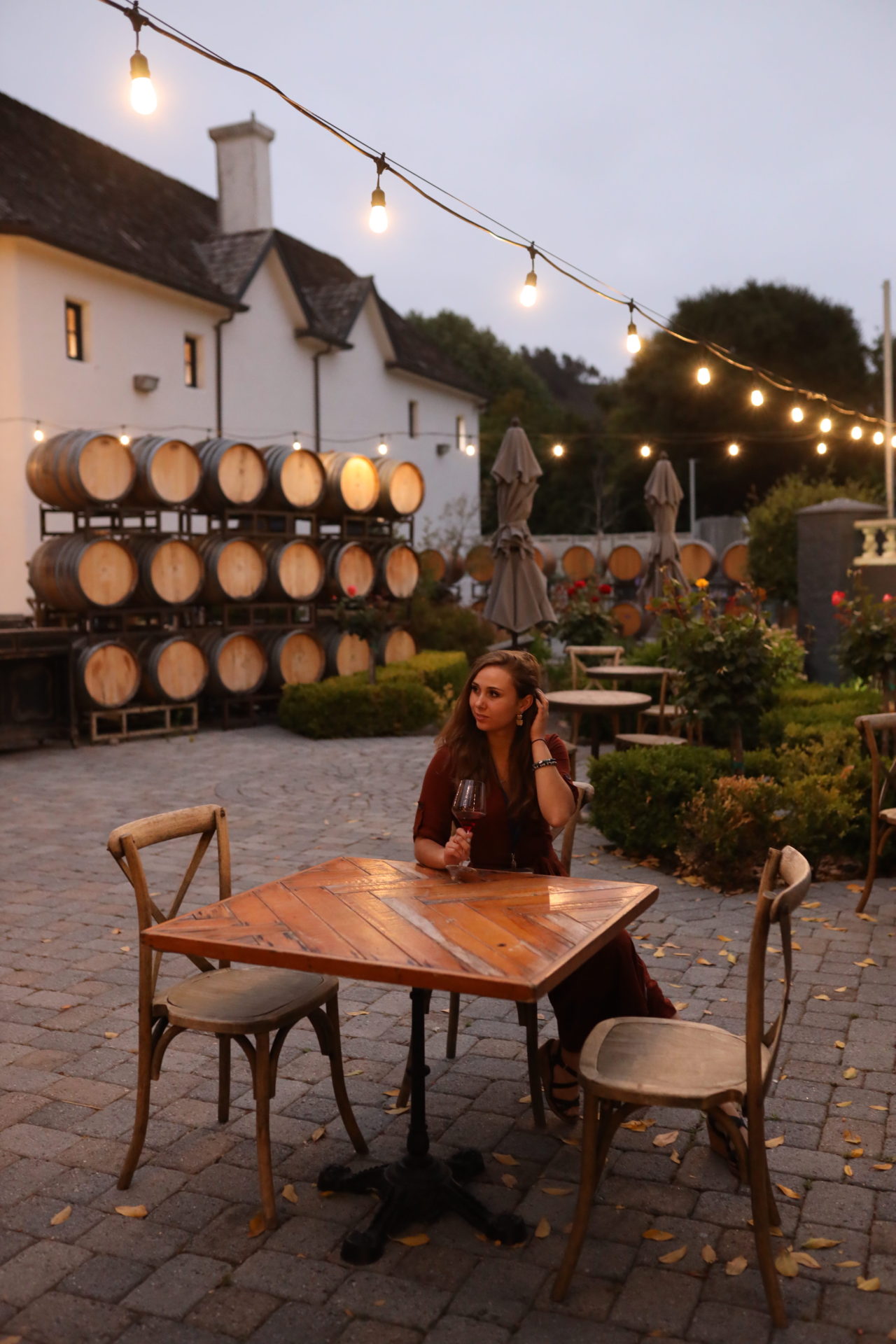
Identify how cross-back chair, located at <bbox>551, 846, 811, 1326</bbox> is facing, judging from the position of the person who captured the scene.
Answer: facing to the left of the viewer

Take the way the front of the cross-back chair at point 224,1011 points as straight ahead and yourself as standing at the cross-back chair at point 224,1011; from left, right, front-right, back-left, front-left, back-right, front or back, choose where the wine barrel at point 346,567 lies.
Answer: back-left

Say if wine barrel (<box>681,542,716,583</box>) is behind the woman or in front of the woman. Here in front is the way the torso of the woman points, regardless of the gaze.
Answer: behind

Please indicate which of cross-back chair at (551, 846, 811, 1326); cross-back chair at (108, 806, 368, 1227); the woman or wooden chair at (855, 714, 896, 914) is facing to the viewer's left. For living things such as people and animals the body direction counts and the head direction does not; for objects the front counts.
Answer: cross-back chair at (551, 846, 811, 1326)

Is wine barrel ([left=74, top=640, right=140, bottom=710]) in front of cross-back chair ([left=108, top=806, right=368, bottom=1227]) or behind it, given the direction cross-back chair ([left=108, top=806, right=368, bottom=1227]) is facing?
behind

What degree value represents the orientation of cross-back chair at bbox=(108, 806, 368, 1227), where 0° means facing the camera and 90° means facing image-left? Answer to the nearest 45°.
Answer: approximately 315°

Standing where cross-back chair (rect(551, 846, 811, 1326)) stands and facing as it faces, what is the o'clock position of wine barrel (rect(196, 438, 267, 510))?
The wine barrel is roughly at 2 o'clock from the cross-back chair.

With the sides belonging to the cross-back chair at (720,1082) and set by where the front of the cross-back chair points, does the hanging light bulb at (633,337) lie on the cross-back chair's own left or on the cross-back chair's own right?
on the cross-back chair's own right

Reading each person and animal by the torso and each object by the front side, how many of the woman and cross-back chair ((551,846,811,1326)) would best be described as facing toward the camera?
1

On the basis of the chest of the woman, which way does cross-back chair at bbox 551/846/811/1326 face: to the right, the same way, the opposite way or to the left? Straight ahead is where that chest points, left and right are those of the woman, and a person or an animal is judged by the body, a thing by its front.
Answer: to the right

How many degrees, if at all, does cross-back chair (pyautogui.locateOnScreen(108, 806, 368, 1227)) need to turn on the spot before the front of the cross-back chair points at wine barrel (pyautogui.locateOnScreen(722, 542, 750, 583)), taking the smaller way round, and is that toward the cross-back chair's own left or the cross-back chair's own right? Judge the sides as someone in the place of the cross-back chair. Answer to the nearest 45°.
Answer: approximately 90° to the cross-back chair's own left

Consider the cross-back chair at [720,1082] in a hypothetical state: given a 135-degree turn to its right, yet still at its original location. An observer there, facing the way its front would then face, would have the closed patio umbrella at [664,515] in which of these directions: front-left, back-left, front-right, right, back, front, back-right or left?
front-left

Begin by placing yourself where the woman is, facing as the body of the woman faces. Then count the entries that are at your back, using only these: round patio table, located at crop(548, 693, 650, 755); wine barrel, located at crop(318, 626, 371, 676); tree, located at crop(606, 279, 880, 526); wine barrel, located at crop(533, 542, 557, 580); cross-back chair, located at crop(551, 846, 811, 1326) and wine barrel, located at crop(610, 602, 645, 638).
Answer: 5
